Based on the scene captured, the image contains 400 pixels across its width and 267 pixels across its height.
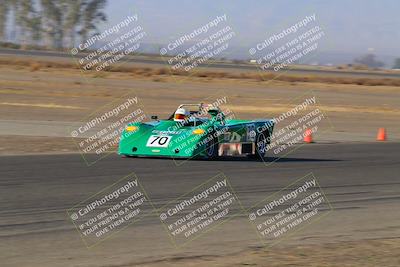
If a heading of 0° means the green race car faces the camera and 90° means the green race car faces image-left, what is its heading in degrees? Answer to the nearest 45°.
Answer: approximately 45°
